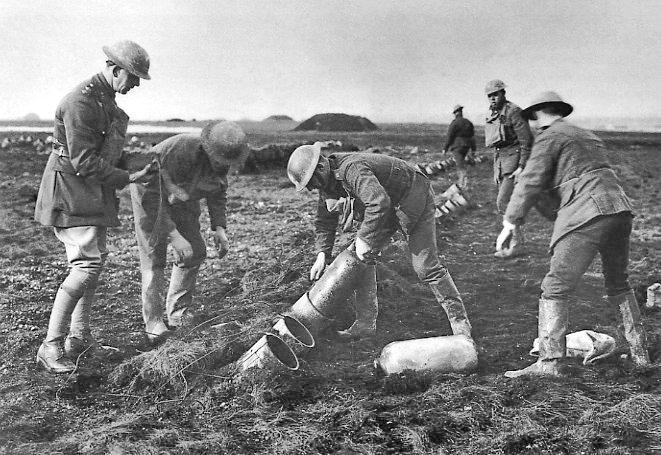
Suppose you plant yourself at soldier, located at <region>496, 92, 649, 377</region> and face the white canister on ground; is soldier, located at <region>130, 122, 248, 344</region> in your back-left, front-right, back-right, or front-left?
front-right

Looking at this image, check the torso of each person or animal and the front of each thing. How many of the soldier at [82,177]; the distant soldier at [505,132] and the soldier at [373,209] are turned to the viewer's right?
1

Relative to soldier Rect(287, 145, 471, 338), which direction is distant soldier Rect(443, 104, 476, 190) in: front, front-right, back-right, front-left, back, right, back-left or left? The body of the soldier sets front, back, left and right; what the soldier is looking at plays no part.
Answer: right

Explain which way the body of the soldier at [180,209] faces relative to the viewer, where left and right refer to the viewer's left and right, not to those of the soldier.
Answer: facing the viewer and to the right of the viewer

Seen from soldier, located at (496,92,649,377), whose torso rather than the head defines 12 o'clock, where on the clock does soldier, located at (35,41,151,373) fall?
soldier, located at (35,41,151,373) is roughly at 10 o'clock from soldier, located at (496,92,649,377).

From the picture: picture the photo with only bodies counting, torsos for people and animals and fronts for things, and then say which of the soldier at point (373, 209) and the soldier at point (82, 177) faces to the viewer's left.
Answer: the soldier at point (373, 209)

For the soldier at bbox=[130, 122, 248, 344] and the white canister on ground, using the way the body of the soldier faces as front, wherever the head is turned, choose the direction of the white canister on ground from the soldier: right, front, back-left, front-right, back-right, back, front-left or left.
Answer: front

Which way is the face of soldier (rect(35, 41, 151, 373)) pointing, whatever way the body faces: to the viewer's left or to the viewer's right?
to the viewer's right

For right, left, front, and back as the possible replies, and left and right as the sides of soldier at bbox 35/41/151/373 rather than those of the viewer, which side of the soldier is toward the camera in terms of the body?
right

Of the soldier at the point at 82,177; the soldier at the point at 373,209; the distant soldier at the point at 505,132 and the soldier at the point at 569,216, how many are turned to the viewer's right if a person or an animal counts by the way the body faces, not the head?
1

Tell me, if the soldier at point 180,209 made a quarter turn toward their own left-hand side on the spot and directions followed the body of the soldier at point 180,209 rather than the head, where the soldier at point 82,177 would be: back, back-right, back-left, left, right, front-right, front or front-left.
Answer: back

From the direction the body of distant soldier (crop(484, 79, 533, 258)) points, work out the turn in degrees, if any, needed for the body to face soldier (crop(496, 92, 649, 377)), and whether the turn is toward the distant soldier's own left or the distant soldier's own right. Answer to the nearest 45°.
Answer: approximately 45° to the distant soldier's own left

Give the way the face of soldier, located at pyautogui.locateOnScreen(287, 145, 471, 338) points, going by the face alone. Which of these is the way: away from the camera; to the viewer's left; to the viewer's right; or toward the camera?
to the viewer's left

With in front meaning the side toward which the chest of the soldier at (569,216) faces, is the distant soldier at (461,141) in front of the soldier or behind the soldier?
in front

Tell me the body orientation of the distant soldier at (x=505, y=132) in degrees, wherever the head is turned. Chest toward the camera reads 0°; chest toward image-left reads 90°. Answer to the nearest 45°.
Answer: approximately 45°

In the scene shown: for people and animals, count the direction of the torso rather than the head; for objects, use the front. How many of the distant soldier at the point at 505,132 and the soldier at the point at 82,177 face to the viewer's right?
1

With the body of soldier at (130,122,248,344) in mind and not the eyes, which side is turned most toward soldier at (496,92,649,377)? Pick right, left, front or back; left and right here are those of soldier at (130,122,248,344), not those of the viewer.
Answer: front

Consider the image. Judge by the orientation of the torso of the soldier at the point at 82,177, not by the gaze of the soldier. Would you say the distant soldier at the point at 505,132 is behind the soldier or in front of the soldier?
in front

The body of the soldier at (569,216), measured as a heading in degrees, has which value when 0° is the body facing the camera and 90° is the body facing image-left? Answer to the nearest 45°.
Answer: approximately 135°

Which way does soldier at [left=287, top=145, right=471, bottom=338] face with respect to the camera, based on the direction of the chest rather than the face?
to the viewer's left
